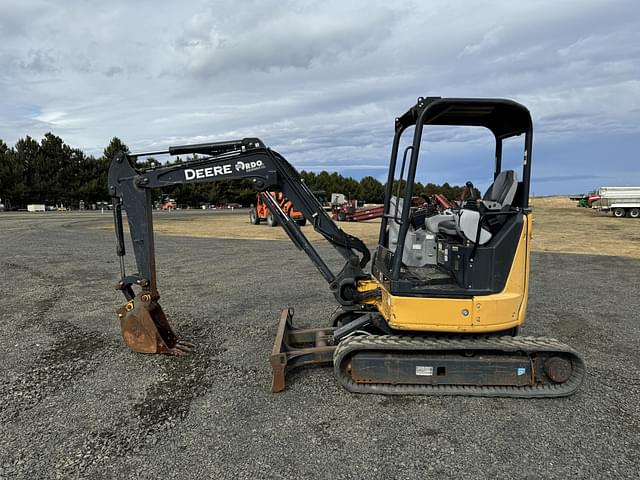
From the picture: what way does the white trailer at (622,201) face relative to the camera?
to the viewer's right

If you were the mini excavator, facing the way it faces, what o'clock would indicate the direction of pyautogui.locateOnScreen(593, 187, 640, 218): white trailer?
The white trailer is roughly at 4 o'clock from the mini excavator.

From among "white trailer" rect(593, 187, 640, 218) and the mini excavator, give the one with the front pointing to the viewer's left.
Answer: the mini excavator

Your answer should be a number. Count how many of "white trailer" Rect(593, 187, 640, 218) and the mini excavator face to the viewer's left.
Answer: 1

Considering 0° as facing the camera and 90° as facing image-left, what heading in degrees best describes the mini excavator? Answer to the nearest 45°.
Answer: approximately 90°

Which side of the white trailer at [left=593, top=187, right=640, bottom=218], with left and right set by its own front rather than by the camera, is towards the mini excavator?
right
